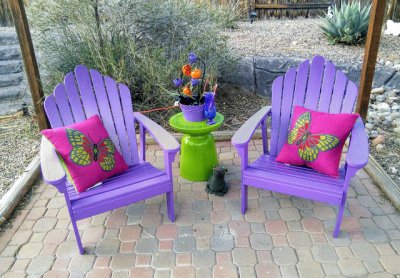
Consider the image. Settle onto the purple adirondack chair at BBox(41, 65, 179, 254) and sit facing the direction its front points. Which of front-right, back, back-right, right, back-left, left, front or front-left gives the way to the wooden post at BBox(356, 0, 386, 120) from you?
front-left

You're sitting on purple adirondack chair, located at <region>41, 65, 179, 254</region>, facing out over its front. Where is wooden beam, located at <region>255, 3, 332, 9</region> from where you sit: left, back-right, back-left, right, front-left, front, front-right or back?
left

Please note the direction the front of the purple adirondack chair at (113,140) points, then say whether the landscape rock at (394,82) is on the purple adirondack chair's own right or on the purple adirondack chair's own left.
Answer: on the purple adirondack chair's own left

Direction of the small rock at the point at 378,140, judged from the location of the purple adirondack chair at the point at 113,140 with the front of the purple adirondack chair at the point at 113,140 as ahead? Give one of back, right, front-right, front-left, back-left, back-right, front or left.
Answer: front-left

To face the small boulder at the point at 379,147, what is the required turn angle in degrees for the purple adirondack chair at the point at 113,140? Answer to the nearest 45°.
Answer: approximately 45° to its left

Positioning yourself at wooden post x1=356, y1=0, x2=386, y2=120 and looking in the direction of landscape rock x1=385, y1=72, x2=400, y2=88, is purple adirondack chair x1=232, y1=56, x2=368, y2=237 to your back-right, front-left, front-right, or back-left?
back-left

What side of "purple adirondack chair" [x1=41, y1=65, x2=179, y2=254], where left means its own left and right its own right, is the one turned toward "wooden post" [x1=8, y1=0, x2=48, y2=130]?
back

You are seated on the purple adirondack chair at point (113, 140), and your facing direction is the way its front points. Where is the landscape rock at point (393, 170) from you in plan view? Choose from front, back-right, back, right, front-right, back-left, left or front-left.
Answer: front-left

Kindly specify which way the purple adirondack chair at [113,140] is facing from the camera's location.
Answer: facing the viewer and to the right of the viewer

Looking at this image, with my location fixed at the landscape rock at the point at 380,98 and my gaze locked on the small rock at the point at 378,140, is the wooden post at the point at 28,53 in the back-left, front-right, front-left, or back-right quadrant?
front-right

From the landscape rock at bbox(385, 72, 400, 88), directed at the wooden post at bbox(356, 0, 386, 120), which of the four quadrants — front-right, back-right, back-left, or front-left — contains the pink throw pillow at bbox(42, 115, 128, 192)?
front-right
